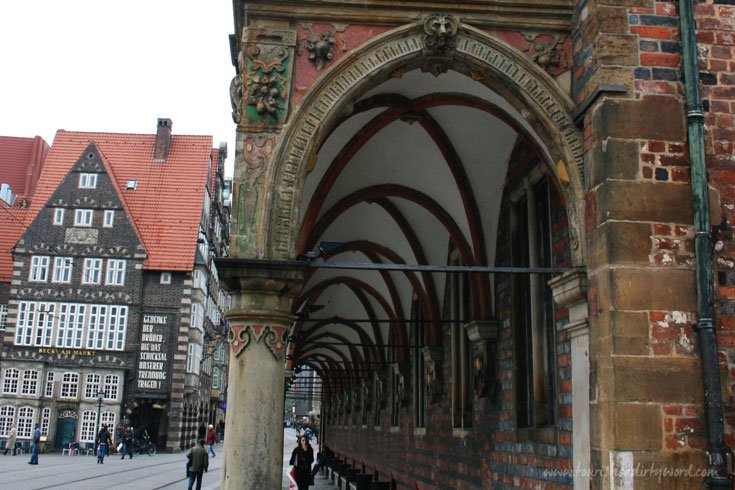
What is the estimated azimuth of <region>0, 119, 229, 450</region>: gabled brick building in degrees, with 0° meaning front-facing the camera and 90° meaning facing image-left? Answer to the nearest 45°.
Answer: approximately 0°

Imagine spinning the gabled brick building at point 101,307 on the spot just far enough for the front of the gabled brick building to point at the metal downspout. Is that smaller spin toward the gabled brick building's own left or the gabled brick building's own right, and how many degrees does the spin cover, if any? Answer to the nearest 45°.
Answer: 0° — it already faces it

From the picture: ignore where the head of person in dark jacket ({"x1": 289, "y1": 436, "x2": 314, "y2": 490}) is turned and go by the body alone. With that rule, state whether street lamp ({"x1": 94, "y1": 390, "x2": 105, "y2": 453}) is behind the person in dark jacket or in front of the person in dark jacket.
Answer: behind

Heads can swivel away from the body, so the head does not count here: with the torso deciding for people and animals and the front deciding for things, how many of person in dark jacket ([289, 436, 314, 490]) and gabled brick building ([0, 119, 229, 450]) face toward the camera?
2

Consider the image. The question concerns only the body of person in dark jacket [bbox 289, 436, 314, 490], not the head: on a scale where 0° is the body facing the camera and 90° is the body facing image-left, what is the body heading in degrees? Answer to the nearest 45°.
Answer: approximately 0°

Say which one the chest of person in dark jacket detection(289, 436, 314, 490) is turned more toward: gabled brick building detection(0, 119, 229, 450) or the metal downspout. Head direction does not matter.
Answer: the metal downspout
